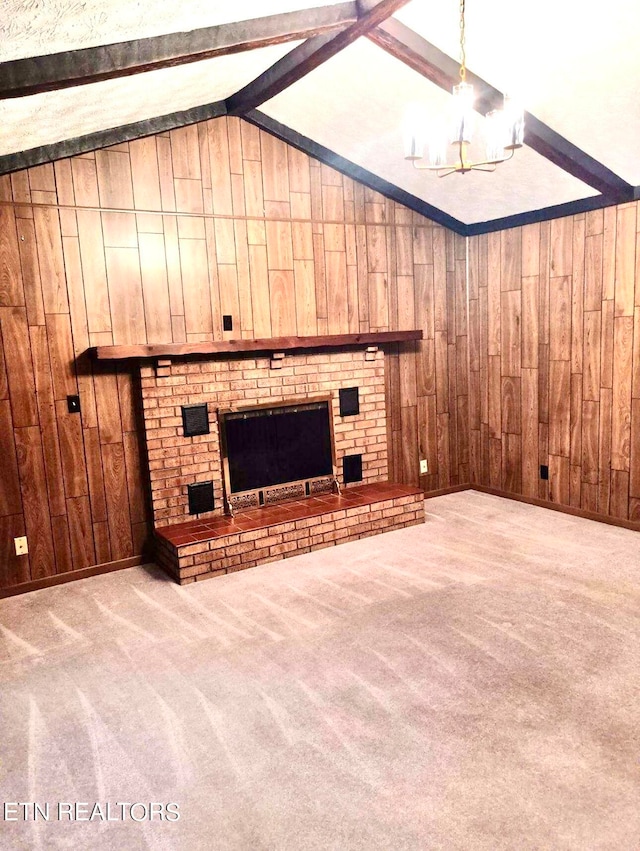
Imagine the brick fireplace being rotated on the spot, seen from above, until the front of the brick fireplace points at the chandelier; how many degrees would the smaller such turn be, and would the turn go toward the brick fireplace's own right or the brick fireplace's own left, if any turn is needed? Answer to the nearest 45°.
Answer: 0° — it already faces it

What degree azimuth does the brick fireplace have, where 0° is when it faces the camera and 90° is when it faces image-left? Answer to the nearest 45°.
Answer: approximately 315°
